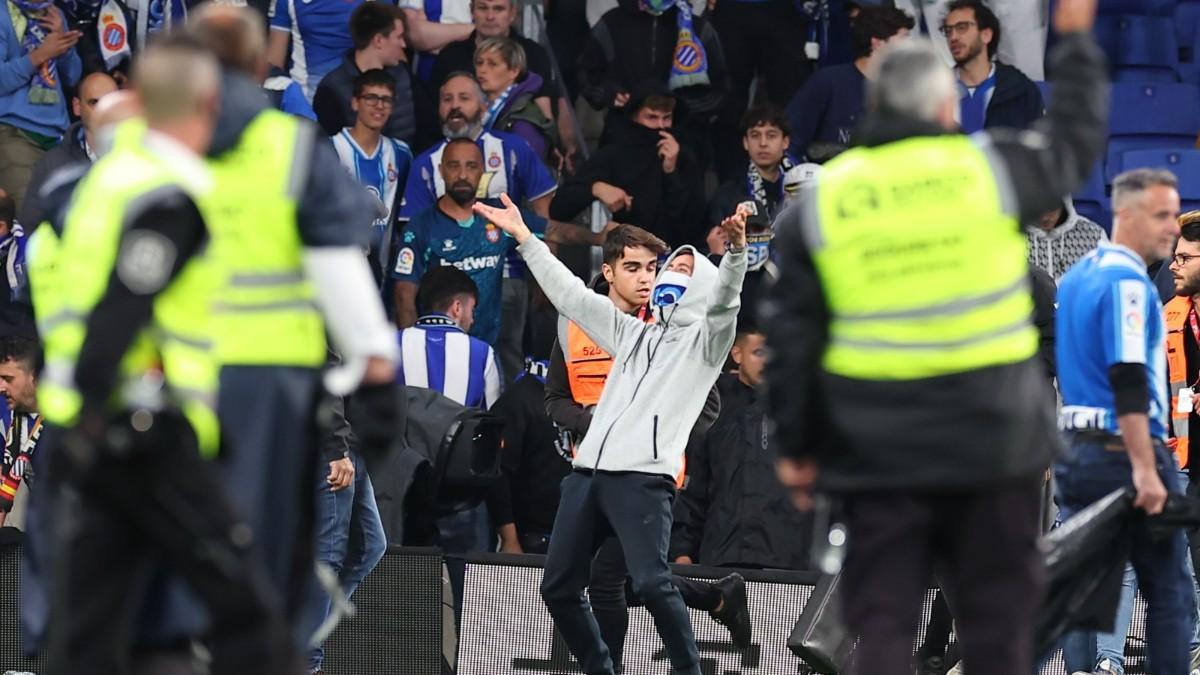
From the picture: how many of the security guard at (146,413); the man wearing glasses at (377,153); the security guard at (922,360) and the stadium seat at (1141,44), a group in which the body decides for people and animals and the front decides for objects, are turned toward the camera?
2

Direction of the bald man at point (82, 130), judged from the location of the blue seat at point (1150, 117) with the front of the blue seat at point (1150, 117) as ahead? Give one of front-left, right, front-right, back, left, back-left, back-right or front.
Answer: front-right

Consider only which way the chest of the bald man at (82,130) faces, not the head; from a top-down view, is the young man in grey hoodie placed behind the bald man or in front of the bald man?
in front

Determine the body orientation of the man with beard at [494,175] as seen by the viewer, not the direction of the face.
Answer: toward the camera

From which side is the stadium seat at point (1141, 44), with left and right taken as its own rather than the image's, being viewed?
front

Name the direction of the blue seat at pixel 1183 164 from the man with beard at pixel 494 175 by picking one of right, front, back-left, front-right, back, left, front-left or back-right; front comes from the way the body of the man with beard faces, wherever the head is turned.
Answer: left

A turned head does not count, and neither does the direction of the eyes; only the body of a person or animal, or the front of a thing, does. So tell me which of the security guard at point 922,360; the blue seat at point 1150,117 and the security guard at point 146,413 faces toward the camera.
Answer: the blue seat

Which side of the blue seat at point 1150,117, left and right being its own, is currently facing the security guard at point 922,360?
front

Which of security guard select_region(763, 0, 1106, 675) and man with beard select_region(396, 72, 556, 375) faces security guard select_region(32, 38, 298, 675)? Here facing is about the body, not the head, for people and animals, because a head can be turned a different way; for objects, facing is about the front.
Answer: the man with beard

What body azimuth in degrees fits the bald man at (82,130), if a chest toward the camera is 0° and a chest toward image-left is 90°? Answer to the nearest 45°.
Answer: approximately 315°

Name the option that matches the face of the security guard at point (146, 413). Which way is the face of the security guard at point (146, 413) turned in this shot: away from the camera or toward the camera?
away from the camera

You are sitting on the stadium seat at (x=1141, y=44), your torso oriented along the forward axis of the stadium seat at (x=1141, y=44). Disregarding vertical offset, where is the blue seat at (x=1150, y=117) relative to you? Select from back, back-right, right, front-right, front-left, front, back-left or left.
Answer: front

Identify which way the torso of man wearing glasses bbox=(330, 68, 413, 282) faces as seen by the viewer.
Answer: toward the camera

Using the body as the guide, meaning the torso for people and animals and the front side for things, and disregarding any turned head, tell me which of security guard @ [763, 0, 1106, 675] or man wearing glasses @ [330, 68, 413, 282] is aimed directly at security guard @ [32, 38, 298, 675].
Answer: the man wearing glasses

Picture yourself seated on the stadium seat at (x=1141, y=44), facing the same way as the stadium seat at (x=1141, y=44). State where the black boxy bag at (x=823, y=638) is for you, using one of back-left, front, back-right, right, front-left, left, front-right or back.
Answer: front
